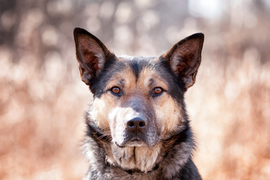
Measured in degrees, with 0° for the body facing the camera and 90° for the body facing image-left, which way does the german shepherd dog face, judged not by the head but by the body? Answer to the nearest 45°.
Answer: approximately 0°
